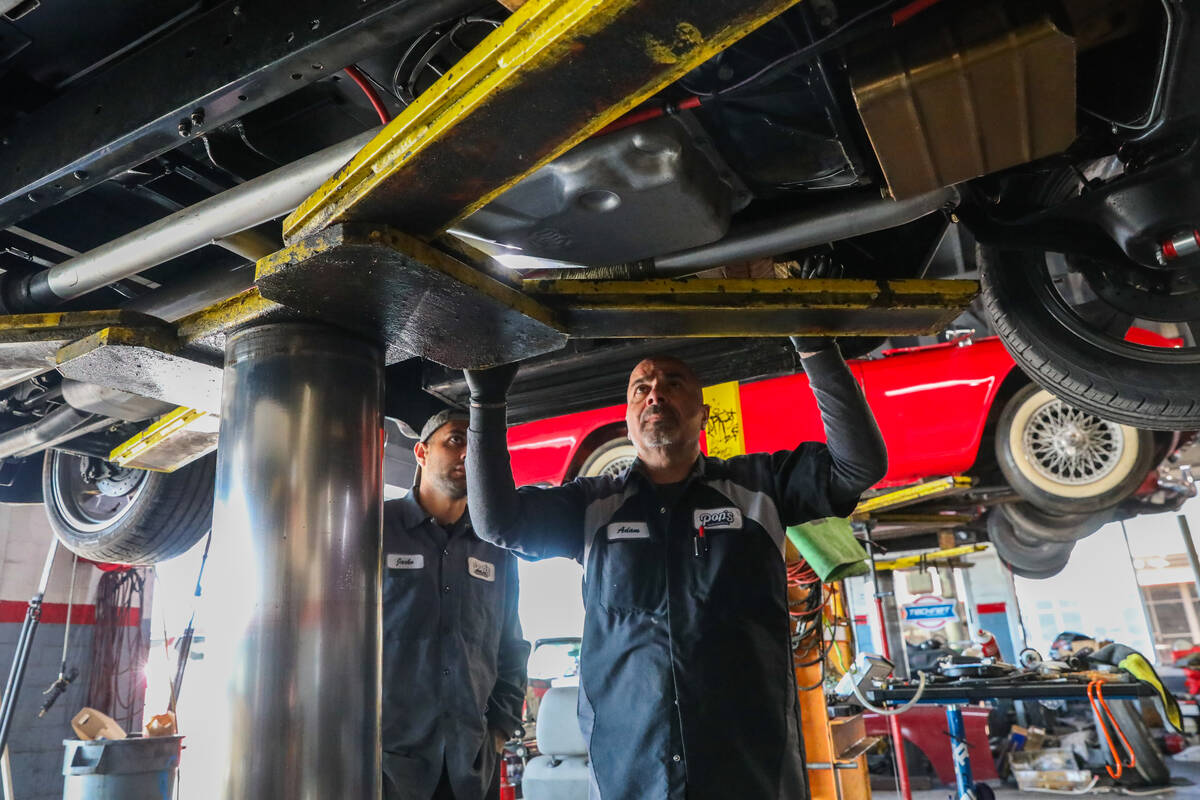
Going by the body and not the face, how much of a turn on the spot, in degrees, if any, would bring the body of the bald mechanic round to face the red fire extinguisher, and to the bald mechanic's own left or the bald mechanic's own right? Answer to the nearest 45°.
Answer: approximately 180°

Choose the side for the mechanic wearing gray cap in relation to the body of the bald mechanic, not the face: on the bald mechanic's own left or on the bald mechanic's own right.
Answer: on the bald mechanic's own right

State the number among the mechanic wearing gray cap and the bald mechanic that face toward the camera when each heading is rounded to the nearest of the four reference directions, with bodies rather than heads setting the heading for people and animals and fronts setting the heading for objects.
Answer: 2

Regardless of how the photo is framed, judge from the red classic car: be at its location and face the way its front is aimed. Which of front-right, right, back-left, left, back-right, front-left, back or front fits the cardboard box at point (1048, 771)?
right

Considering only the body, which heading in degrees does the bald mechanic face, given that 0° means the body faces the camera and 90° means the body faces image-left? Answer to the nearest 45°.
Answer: approximately 0°

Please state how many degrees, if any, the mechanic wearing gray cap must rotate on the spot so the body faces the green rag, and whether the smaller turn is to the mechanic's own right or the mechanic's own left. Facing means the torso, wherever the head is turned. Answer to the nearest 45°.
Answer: approximately 90° to the mechanic's own left

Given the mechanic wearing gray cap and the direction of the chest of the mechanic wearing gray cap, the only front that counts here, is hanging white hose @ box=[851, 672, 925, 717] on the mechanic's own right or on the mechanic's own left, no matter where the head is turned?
on the mechanic's own left

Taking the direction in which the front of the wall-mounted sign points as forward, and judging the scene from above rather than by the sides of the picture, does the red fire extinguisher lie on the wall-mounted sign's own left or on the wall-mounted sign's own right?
on the wall-mounted sign's own right
